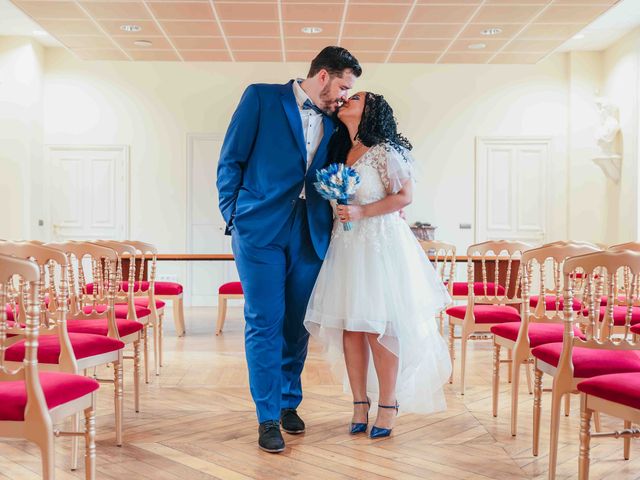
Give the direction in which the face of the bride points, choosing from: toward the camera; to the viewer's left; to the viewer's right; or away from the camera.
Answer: to the viewer's left

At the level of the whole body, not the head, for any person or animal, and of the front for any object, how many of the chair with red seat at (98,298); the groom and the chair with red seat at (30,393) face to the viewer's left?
0

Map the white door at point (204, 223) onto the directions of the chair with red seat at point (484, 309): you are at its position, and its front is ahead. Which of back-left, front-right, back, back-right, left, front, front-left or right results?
front

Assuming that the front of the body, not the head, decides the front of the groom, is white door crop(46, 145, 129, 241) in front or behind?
behind

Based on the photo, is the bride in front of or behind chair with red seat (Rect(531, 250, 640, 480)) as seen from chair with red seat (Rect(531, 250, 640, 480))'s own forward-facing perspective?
in front

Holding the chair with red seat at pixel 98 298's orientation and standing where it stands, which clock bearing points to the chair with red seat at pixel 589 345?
the chair with red seat at pixel 589 345 is roughly at 3 o'clock from the chair with red seat at pixel 98 298.

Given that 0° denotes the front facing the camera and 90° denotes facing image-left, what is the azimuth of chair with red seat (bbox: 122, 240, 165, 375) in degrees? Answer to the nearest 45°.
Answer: approximately 225°

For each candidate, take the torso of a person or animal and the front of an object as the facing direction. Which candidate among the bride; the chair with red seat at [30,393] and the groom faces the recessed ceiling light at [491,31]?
the chair with red seat

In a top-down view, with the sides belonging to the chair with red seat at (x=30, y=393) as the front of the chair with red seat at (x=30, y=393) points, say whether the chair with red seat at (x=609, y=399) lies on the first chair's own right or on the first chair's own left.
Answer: on the first chair's own right

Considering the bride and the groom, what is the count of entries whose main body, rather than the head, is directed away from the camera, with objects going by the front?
0

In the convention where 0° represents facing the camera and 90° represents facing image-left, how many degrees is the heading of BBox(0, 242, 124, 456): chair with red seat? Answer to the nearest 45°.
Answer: approximately 225°

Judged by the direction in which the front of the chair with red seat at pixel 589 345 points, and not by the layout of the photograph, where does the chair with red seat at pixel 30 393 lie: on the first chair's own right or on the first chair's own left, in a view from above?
on the first chair's own left

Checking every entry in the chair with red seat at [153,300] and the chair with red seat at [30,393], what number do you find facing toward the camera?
0
